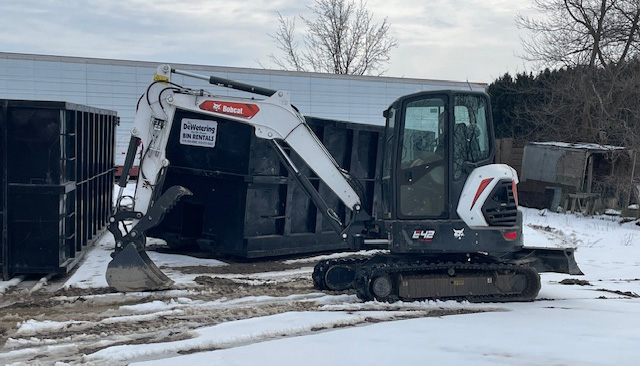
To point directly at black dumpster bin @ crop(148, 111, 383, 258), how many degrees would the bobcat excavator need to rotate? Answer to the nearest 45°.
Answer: approximately 45° to its right

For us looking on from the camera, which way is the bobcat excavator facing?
facing to the left of the viewer

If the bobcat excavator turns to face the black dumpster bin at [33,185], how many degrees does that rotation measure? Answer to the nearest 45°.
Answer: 0° — it already faces it
